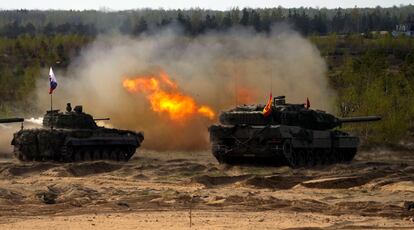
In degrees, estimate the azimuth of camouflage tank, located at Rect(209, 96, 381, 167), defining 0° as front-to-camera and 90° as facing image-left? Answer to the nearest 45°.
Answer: approximately 225°

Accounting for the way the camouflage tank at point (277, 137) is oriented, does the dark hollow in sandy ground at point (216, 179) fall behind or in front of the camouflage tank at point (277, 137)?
behind

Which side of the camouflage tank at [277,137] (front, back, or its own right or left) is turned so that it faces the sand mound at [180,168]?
back

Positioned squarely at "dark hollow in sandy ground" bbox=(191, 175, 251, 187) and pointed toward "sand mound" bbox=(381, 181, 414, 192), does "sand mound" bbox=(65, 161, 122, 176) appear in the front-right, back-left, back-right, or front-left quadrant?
back-left

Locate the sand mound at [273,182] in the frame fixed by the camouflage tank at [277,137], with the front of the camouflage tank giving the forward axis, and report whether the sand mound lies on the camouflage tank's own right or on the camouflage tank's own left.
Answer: on the camouflage tank's own right
